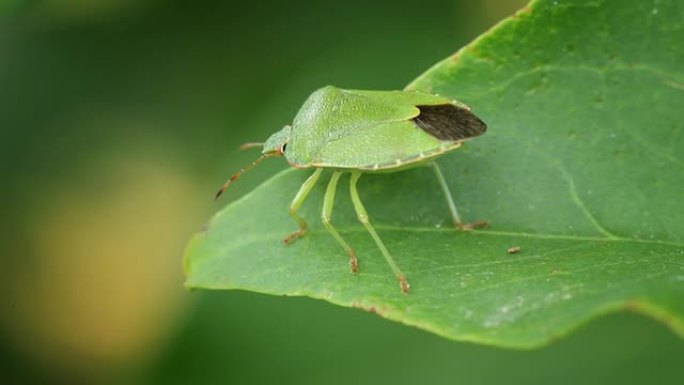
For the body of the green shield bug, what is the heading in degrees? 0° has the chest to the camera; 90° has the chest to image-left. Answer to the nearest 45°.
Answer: approximately 90°

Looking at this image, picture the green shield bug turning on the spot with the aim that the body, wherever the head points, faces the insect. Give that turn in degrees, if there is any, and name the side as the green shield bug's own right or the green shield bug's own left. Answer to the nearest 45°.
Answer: approximately 135° to the green shield bug's own left
